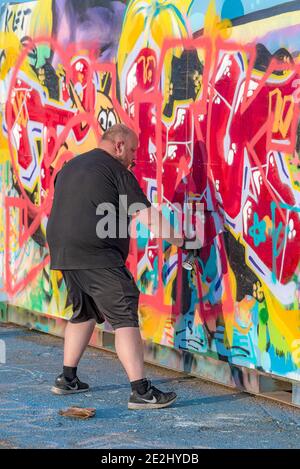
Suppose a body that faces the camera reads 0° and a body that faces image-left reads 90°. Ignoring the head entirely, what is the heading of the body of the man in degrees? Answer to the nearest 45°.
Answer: approximately 225°

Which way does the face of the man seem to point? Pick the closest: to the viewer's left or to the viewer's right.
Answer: to the viewer's right
